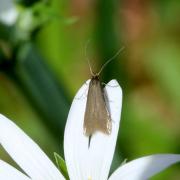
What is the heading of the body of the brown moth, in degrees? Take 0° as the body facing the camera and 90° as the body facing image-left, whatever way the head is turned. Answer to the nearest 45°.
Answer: approximately 180°
